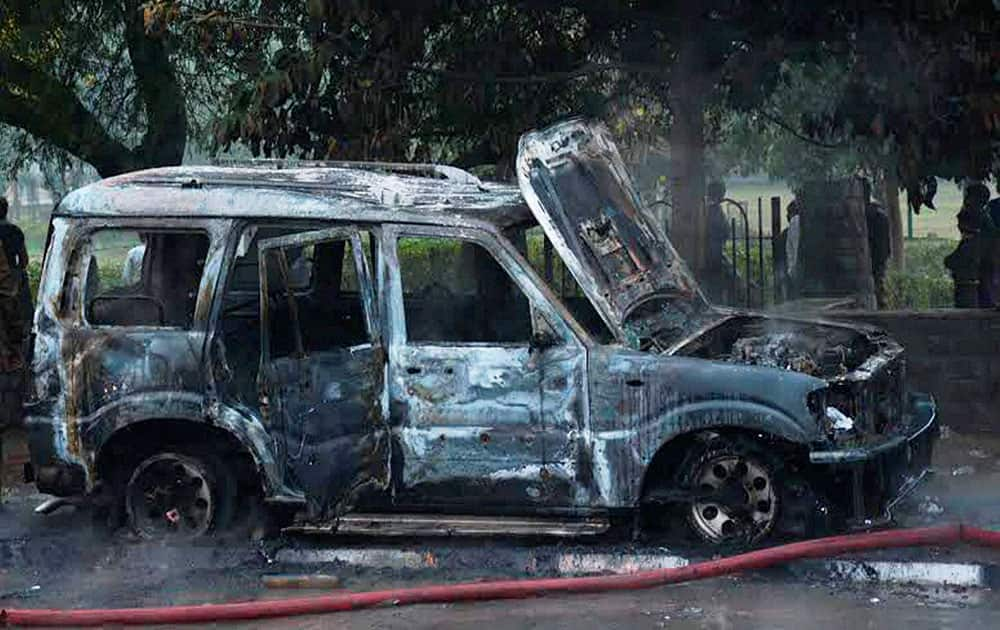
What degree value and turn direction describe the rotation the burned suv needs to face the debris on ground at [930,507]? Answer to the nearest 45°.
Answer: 0° — it already faces it

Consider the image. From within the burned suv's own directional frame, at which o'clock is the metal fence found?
The metal fence is roughly at 10 o'clock from the burned suv.

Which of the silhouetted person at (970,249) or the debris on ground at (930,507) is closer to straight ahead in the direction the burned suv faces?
the debris on ground

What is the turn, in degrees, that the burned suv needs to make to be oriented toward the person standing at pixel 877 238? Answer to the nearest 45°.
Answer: approximately 45° to its left

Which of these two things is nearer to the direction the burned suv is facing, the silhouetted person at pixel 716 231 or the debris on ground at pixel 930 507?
the debris on ground

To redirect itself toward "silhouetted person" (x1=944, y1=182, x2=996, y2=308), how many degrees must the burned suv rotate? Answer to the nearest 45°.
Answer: approximately 45° to its left

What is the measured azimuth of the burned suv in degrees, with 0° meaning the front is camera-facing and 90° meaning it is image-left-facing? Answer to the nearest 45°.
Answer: approximately 270°

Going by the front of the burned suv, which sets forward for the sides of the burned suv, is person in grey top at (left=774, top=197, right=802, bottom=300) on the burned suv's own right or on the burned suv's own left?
on the burned suv's own left

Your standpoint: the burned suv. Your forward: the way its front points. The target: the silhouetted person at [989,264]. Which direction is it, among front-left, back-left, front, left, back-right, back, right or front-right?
front-left
